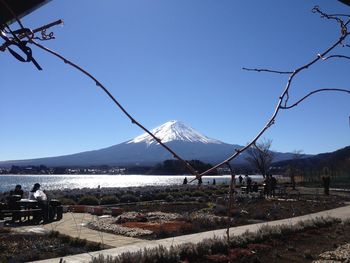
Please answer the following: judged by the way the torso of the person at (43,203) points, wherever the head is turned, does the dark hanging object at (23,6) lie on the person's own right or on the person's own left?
on the person's own left

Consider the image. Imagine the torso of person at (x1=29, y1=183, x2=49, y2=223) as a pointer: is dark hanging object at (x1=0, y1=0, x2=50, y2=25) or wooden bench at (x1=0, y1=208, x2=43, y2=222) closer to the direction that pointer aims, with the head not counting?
the wooden bench
